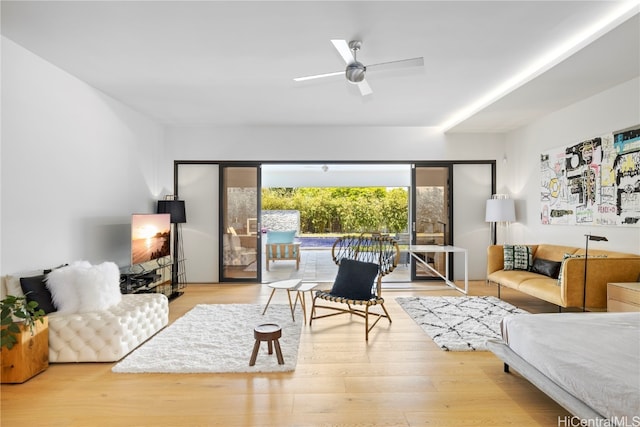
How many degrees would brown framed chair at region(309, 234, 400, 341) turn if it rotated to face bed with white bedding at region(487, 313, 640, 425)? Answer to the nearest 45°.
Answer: approximately 90° to its left

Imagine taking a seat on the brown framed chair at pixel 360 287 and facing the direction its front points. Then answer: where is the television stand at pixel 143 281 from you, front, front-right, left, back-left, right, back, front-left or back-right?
front-right

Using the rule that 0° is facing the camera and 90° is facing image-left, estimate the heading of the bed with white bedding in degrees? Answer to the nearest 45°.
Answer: approximately 45°

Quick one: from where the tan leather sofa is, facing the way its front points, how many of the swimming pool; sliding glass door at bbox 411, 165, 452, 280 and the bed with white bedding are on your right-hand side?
2

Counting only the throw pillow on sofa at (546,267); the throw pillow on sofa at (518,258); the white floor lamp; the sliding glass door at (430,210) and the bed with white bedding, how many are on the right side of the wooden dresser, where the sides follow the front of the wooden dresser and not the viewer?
4

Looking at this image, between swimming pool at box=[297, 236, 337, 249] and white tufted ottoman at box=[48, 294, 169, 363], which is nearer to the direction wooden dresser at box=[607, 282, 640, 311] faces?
the white tufted ottoman

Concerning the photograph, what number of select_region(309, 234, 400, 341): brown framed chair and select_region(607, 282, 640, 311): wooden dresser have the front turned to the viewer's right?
0

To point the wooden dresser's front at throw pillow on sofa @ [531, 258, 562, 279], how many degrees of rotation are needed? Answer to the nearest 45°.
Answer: approximately 90° to its right

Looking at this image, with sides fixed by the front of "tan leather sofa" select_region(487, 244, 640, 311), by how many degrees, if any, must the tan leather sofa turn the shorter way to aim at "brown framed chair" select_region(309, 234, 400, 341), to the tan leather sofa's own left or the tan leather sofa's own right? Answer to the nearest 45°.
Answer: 0° — it already faces it

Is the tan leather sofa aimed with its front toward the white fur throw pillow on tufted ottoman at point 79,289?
yes

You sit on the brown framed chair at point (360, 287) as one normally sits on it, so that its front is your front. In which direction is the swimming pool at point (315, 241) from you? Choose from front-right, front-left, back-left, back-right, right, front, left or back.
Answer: back-right

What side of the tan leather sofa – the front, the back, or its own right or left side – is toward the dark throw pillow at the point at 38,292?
front

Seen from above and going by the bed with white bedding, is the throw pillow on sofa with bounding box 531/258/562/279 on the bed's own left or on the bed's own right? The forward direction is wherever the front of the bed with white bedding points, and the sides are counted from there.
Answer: on the bed's own right
